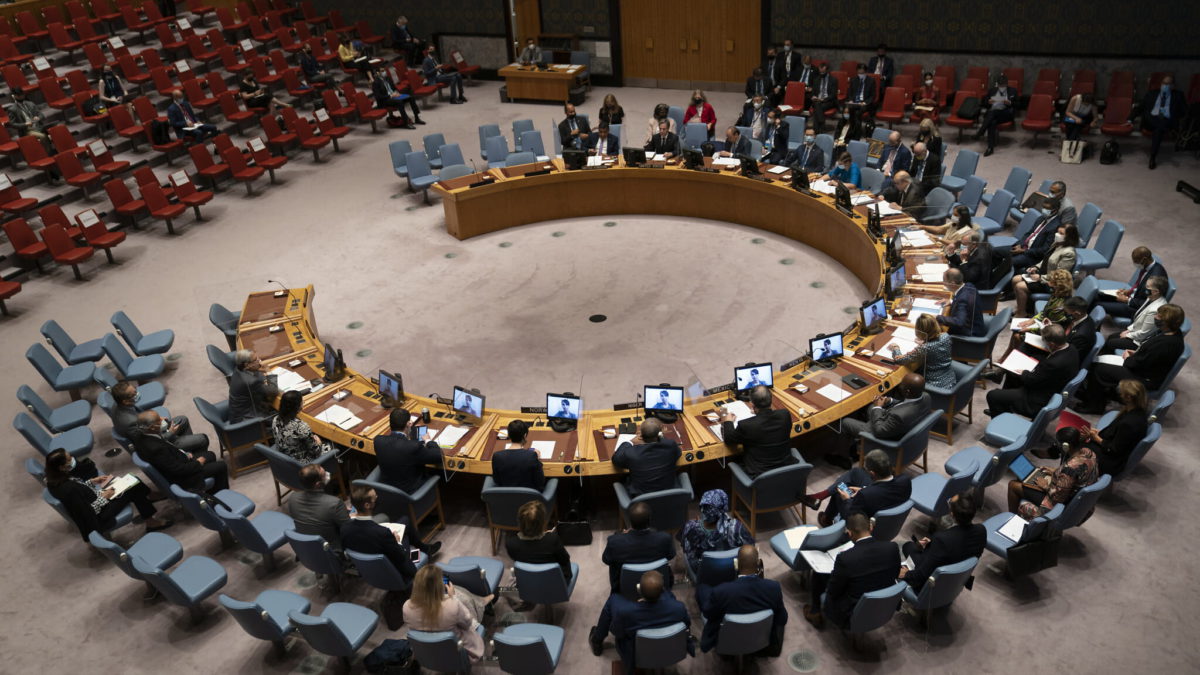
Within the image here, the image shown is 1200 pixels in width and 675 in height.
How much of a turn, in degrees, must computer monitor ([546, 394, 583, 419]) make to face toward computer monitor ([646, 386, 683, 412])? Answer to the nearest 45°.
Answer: approximately 90° to its left

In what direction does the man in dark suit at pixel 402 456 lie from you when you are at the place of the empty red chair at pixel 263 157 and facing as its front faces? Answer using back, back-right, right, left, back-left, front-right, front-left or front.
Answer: front-right

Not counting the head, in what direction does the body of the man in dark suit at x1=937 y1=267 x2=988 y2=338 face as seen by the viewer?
to the viewer's left

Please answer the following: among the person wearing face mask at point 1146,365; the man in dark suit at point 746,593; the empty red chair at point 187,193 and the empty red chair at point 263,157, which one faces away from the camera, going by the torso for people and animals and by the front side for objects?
the man in dark suit

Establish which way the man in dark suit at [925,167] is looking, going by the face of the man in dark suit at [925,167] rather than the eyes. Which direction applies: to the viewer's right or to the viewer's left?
to the viewer's left

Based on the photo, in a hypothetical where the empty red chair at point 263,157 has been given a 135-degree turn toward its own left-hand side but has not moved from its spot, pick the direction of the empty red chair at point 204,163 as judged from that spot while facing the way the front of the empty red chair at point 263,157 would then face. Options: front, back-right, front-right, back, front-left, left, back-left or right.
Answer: left

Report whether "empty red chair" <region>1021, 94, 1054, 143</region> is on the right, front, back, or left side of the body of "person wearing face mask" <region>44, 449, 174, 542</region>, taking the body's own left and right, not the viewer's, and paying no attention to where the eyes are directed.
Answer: front

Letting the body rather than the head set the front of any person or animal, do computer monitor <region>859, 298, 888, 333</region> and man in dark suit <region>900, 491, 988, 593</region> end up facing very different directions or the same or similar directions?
very different directions

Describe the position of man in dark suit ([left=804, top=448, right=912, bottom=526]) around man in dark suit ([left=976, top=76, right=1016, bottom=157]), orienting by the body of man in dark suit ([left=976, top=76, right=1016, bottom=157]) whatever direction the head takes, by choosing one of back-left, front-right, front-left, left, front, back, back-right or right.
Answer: front-left

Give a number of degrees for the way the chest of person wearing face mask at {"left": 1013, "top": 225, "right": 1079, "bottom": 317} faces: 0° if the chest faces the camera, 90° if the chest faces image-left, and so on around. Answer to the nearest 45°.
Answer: approximately 45°

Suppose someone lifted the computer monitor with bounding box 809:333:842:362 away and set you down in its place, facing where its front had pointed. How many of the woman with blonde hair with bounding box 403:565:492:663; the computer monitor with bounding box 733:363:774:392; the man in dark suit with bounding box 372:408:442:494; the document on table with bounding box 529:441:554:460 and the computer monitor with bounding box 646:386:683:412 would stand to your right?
5

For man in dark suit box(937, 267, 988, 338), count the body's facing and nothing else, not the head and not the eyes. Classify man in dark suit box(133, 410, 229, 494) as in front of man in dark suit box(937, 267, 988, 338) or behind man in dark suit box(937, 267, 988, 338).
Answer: in front

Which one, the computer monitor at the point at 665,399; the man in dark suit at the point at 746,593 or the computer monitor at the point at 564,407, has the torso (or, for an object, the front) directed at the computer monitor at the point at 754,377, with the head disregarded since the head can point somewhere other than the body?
the man in dark suit

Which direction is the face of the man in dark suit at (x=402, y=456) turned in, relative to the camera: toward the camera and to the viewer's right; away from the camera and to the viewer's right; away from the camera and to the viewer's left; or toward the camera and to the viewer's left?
away from the camera and to the viewer's right

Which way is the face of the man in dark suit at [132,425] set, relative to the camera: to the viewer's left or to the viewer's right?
to the viewer's right

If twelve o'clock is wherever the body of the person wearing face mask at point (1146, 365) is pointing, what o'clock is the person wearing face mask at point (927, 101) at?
the person wearing face mask at point (927, 101) is roughly at 2 o'clock from the person wearing face mask at point (1146, 365).

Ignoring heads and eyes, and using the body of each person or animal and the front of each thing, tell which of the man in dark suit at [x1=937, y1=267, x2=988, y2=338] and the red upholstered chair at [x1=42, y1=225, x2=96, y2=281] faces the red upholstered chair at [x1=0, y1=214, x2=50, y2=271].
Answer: the man in dark suit
